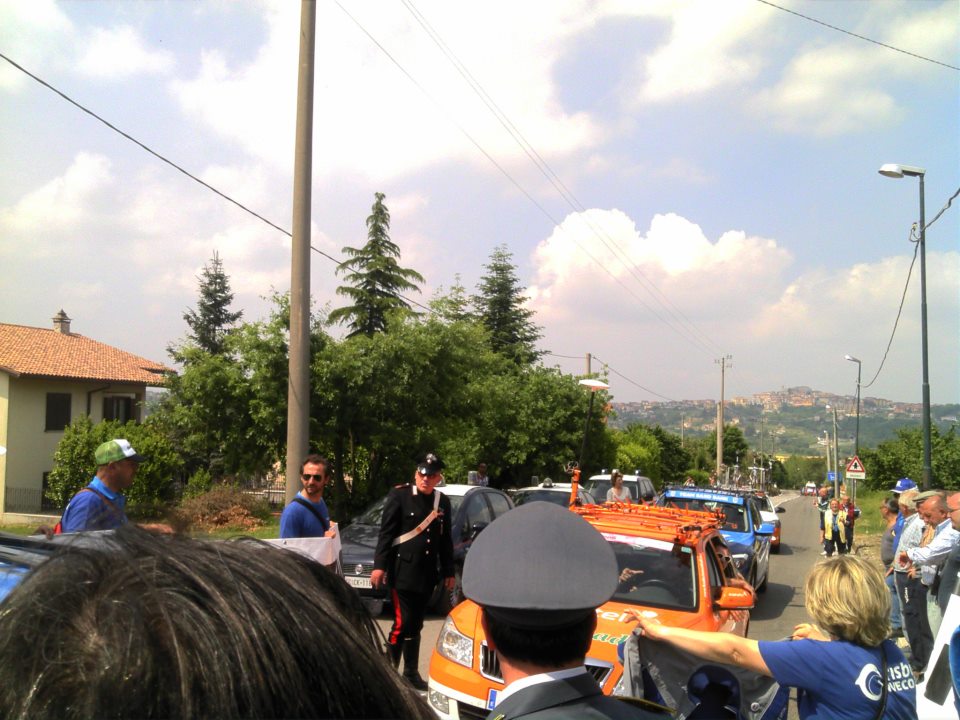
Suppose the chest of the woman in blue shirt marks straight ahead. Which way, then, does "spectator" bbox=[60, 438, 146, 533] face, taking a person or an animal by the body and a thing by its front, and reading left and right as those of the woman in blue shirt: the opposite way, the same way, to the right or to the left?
to the right

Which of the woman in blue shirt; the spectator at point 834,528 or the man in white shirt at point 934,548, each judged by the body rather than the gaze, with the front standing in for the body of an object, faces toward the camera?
the spectator

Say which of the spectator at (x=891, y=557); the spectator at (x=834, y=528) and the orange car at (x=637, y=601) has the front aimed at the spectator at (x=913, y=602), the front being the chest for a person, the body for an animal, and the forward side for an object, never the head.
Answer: the spectator at (x=834, y=528)

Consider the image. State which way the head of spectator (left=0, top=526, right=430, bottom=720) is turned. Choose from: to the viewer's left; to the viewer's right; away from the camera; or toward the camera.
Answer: away from the camera

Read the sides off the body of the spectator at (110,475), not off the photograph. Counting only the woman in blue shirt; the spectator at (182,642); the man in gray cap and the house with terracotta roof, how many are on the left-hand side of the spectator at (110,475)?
1

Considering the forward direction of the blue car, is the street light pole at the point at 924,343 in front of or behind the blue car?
behind

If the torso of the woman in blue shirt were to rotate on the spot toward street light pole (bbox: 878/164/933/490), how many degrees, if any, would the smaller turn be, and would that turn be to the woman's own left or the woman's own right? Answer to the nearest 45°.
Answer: approximately 45° to the woman's own right

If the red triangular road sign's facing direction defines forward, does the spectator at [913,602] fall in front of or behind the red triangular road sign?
in front

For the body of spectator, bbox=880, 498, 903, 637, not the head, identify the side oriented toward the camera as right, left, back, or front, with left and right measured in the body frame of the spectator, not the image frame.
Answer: left

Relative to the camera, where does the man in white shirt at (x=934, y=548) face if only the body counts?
to the viewer's left

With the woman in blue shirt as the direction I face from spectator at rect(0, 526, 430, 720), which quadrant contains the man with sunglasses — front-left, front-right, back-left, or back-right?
front-left

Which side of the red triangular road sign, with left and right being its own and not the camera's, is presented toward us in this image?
front
